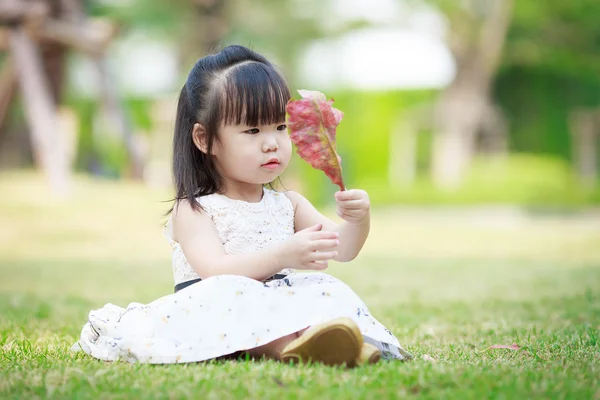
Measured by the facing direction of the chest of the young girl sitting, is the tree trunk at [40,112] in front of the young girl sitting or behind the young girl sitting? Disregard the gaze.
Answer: behind

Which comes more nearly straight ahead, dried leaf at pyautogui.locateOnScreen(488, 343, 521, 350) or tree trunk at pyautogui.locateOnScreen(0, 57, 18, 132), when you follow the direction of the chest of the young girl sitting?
the dried leaf

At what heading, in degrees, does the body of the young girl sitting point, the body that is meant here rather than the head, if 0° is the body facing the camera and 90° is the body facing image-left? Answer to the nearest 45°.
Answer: approximately 315°

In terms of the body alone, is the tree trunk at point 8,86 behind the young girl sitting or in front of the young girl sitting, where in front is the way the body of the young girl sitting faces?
behind

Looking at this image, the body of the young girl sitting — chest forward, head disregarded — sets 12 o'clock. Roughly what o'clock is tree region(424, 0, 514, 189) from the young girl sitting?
The tree is roughly at 8 o'clock from the young girl sitting.

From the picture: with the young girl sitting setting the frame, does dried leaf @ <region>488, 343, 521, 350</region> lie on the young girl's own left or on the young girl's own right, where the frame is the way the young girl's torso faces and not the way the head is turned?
on the young girl's own left

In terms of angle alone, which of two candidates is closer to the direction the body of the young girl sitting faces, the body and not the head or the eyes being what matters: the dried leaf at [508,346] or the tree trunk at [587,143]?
the dried leaf

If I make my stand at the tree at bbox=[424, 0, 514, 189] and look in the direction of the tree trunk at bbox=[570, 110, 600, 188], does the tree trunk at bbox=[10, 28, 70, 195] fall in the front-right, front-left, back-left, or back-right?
back-right
